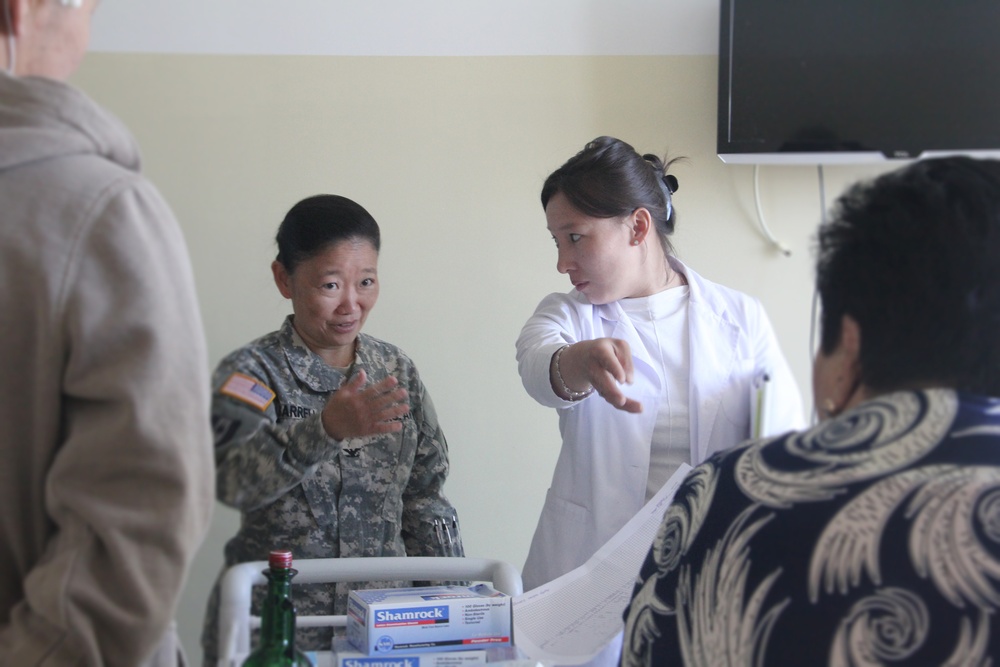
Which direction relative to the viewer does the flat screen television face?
toward the camera

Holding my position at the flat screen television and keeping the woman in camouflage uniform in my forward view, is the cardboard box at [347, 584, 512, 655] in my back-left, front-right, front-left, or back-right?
front-left

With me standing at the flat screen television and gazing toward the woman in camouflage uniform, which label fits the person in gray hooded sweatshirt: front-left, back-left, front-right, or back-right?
front-left

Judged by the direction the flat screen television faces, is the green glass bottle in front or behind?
in front

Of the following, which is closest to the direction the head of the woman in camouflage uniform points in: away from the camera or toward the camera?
toward the camera

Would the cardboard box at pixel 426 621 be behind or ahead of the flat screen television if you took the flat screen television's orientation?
ahead

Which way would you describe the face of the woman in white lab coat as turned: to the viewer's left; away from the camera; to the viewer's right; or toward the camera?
to the viewer's left

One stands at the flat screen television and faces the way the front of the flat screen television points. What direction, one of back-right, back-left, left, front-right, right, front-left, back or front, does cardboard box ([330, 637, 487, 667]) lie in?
front-right
